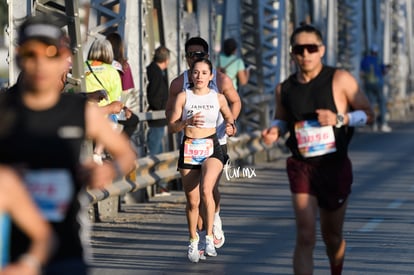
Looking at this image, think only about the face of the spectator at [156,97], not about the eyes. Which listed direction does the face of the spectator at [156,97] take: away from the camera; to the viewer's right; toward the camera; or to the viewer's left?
to the viewer's right

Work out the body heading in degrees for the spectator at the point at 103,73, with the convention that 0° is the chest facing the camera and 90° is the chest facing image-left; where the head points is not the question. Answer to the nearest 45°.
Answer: approximately 225°

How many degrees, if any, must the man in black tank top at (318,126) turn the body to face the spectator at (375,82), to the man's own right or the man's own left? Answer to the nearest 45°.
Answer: approximately 180°

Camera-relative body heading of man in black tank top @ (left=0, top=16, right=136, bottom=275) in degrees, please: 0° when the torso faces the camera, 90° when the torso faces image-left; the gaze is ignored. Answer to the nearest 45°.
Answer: approximately 0°

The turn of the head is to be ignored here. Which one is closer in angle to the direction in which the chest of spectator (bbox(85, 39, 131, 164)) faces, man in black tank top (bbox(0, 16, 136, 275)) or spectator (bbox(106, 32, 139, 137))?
the spectator

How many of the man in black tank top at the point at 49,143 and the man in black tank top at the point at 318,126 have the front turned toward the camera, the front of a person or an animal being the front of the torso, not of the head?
2
